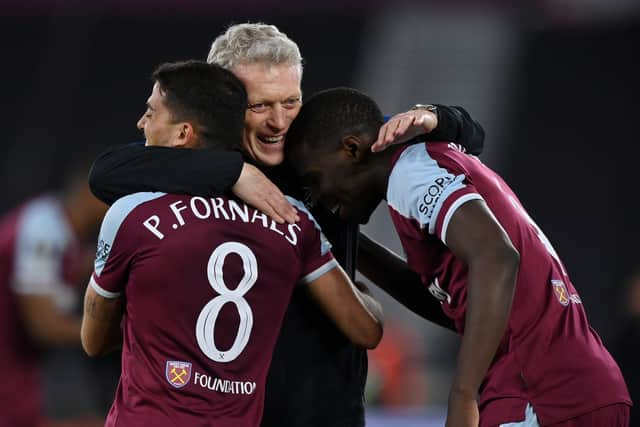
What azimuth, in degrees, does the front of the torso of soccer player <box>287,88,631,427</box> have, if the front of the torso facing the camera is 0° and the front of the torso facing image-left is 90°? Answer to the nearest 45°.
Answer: approximately 90°

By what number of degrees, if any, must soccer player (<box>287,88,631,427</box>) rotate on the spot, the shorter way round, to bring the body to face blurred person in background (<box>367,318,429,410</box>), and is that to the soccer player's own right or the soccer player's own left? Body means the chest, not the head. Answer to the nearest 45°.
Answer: approximately 90° to the soccer player's own right

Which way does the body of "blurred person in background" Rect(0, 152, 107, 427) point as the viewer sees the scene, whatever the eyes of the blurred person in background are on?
to the viewer's right

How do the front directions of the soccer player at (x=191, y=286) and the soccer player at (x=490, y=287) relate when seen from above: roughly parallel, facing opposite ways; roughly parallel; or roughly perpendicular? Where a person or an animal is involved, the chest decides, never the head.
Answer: roughly perpendicular

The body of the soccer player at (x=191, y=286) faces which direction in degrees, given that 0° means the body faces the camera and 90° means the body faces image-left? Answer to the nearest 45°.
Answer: approximately 180°

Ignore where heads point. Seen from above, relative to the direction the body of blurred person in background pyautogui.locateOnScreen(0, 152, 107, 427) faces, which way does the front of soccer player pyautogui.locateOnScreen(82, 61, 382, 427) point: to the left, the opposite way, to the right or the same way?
to the left
